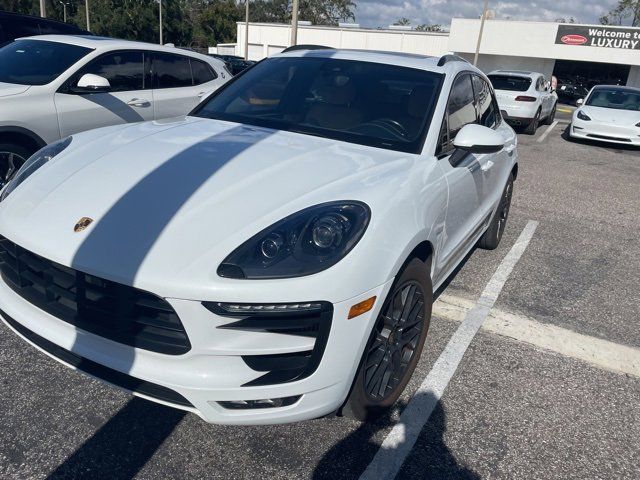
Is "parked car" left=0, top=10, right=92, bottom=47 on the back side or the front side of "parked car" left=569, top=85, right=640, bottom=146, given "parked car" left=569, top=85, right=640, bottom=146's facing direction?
on the front side

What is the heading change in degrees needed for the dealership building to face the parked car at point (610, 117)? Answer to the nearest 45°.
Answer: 0° — it already faces it

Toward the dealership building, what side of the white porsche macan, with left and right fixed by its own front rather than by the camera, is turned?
back

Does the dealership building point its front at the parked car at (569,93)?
yes

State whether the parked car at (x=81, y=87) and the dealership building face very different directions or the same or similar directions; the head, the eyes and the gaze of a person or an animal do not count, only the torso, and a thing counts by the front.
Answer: same or similar directions

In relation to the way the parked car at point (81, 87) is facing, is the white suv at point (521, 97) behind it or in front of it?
behind

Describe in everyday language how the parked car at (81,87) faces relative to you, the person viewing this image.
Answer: facing the viewer and to the left of the viewer

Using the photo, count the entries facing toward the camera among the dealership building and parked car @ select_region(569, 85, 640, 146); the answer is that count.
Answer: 2

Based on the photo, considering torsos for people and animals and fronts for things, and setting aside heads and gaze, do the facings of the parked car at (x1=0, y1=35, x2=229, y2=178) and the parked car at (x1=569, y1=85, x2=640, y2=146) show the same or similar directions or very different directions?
same or similar directions

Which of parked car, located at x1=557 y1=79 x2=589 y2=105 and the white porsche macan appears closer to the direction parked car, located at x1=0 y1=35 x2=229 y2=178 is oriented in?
the white porsche macan

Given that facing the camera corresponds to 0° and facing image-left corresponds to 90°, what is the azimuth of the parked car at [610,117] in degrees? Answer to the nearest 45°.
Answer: approximately 0°

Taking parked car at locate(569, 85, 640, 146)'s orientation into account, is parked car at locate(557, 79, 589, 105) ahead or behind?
behind

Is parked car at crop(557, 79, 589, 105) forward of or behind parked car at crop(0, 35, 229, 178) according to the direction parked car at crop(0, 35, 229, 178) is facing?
behind

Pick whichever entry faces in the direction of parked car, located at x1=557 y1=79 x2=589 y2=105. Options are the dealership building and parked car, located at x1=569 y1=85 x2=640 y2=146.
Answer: the dealership building

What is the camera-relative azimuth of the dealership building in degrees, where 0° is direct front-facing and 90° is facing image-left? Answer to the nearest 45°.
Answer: approximately 0°
